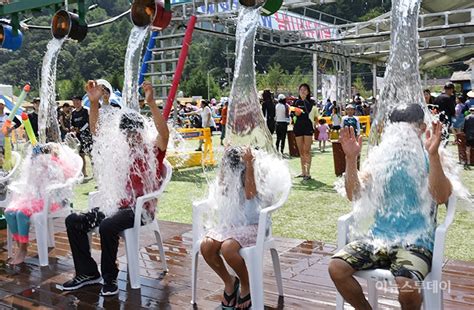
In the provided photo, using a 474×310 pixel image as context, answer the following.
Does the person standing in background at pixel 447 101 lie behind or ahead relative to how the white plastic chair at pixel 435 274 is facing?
behind

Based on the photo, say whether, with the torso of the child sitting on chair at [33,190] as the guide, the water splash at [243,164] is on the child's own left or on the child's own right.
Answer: on the child's own left

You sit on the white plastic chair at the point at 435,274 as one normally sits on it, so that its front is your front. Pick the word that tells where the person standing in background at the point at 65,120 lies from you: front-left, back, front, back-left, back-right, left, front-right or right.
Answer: right

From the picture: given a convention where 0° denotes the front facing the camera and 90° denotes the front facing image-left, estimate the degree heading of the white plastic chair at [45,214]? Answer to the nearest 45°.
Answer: approximately 45°

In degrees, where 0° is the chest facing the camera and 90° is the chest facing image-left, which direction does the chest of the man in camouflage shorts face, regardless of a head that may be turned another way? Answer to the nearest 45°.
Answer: approximately 45°

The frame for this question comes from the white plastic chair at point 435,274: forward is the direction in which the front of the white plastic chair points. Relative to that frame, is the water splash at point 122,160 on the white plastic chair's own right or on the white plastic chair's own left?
on the white plastic chair's own right

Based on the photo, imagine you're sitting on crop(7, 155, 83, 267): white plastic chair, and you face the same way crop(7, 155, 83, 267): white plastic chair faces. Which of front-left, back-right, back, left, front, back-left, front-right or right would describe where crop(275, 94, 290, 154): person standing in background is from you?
back

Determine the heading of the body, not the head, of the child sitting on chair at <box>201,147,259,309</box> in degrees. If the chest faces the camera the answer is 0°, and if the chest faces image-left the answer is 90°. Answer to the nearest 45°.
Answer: approximately 45°

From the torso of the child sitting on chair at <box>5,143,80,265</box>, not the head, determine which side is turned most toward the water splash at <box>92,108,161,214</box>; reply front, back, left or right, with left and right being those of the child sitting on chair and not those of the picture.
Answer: left

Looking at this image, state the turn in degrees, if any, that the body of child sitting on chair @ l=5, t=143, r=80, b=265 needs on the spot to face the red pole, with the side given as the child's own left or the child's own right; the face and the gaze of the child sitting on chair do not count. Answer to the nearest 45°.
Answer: approximately 180°

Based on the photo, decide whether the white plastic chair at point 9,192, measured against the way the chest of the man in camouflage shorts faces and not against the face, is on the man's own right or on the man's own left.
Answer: on the man's own right

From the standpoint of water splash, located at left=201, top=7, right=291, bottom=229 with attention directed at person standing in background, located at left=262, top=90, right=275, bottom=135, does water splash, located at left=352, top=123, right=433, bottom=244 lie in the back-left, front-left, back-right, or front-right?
back-right

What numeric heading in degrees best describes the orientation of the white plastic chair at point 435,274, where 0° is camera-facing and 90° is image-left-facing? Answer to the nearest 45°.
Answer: approximately 45°
